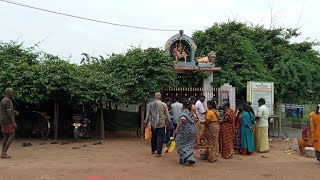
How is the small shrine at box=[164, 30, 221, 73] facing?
toward the camera

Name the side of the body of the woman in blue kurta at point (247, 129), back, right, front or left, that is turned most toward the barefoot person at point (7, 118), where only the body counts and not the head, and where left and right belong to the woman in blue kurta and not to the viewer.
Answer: left

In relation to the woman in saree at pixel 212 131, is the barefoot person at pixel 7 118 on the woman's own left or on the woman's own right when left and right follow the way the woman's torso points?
on the woman's own left

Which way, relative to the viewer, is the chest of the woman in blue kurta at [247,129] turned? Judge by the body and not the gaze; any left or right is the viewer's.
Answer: facing away from the viewer and to the left of the viewer

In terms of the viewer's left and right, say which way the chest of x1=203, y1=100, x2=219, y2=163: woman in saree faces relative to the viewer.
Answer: facing away from the viewer and to the left of the viewer

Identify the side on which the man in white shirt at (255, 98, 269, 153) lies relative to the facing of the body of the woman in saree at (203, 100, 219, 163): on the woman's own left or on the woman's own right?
on the woman's own right

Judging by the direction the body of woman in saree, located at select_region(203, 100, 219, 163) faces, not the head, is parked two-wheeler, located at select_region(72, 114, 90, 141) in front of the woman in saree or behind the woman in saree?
in front

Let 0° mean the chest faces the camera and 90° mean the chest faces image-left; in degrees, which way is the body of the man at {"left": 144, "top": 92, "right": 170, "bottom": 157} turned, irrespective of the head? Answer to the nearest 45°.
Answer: approximately 180°

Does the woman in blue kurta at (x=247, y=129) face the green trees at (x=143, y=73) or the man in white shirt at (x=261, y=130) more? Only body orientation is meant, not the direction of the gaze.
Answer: the green trees

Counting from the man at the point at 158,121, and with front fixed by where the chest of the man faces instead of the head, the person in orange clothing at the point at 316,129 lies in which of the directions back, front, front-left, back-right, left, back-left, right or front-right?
right

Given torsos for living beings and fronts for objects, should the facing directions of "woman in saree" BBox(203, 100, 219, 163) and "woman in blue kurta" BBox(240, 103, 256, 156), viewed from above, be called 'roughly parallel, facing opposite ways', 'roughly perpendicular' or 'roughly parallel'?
roughly parallel

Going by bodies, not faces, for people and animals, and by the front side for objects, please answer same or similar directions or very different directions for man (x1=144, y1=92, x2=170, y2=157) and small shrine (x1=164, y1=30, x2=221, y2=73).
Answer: very different directions
